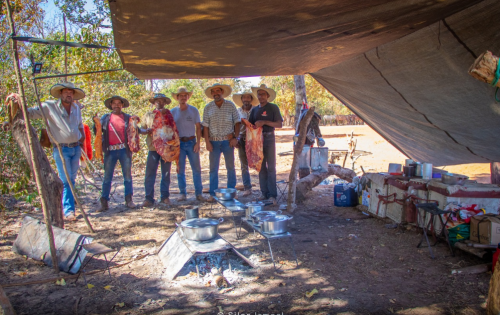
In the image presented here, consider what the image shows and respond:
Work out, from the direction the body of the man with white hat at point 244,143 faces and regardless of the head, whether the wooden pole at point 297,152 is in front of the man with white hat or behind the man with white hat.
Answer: in front

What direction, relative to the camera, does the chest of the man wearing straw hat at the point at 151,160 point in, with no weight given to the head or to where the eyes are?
toward the camera

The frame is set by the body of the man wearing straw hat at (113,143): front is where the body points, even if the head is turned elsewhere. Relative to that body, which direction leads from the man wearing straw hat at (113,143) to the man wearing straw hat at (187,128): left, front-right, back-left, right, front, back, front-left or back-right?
left

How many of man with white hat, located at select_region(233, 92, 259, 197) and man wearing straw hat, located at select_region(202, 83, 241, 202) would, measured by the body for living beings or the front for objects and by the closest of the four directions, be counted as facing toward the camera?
2

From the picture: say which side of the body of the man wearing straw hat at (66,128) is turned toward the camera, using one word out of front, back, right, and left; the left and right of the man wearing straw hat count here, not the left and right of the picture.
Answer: front

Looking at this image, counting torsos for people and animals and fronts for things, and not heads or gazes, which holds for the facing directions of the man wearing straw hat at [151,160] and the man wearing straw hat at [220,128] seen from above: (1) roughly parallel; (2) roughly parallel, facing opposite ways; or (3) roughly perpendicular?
roughly parallel

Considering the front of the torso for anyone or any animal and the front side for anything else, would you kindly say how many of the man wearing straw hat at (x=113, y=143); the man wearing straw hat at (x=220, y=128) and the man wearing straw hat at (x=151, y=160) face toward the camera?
3

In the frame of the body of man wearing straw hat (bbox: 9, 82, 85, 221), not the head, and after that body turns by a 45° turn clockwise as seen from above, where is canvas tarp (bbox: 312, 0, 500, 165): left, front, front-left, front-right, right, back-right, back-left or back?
left

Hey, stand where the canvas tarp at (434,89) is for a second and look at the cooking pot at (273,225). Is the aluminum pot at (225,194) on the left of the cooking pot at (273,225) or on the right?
right

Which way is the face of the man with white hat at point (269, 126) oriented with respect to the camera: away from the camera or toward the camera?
toward the camera

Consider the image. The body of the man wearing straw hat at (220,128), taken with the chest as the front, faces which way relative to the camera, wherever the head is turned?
toward the camera

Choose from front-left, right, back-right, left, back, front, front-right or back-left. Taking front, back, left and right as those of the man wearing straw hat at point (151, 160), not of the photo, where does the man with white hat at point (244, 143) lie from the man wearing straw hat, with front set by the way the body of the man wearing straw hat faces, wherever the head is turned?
left

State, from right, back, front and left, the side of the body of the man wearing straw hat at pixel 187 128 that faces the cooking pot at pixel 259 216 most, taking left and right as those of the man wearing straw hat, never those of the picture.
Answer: front

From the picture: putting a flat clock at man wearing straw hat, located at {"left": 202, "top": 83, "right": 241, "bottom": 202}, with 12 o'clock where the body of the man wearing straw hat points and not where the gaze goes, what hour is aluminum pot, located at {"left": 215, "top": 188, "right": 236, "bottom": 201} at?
The aluminum pot is roughly at 12 o'clock from the man wearing straw hat.

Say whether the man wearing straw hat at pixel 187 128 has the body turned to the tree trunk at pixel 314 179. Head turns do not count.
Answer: no

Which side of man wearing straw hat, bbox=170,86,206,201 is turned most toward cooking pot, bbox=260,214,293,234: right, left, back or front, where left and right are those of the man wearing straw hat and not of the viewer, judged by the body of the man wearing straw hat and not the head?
front

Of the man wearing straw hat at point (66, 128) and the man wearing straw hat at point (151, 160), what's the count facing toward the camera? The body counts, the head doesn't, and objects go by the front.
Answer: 2
